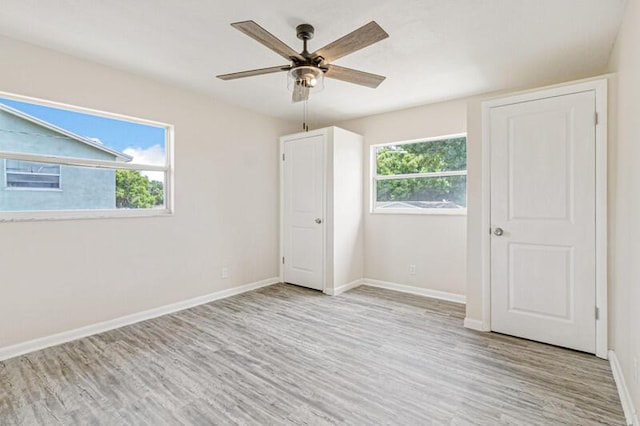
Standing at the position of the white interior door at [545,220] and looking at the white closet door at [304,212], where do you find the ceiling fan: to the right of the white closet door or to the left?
left

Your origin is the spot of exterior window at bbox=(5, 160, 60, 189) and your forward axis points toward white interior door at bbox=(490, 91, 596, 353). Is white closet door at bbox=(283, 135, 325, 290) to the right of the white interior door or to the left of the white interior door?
left

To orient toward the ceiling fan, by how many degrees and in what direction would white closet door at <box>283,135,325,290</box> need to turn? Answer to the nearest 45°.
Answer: approximately 45° to its left

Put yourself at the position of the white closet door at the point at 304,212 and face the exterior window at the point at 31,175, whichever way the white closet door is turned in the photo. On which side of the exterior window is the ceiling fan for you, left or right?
left

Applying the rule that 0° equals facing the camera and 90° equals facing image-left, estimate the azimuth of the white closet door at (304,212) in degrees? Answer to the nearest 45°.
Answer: approximately 45°

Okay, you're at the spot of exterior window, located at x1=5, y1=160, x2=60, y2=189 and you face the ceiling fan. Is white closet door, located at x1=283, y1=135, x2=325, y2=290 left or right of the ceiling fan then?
left

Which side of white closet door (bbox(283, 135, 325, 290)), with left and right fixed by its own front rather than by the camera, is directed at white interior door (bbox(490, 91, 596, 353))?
left
